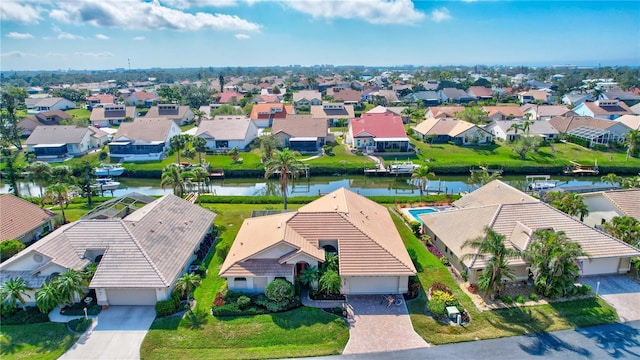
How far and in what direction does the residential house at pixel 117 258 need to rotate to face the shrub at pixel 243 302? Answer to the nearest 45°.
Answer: approximately 45° to its left

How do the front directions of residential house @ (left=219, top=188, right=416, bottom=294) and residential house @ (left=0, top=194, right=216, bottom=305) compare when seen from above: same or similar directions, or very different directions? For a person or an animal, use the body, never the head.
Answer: same or similar directions

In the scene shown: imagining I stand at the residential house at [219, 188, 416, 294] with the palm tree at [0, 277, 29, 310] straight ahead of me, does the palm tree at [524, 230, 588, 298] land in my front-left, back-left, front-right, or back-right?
back-left

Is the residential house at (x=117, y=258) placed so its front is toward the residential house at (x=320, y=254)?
no

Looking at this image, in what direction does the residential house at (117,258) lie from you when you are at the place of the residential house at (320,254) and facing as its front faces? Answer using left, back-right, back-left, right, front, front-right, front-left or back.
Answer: right

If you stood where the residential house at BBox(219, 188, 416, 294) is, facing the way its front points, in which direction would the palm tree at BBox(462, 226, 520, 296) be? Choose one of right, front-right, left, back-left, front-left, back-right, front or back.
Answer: left

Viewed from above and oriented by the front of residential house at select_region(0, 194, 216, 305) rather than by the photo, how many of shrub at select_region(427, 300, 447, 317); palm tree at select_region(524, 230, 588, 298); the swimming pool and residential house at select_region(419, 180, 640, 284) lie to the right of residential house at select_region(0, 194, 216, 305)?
0

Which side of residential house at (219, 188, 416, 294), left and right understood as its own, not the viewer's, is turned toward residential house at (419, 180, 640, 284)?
left

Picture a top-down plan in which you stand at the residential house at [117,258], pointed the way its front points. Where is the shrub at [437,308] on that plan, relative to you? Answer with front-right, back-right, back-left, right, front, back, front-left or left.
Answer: front-left

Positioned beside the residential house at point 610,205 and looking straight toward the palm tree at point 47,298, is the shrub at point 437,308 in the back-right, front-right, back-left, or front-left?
front-left

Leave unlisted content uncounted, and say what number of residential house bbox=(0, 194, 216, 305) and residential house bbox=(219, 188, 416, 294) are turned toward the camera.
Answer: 2

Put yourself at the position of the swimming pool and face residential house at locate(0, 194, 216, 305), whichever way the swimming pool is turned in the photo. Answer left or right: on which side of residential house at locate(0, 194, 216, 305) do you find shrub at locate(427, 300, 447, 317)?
left

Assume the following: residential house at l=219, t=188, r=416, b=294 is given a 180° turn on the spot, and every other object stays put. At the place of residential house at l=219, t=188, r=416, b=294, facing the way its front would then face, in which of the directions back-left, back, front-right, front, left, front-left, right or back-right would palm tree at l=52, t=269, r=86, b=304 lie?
left

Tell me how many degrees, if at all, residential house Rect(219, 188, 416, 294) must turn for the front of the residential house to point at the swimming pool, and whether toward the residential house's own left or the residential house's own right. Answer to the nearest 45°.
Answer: approximately 135° to the residential house's own left

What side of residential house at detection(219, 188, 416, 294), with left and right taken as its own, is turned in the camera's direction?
front

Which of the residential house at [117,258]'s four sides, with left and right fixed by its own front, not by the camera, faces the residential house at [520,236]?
left

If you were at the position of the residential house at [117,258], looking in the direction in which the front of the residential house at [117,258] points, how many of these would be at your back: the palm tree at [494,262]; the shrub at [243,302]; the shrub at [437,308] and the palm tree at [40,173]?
1

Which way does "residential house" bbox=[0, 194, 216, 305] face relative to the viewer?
toward the camera

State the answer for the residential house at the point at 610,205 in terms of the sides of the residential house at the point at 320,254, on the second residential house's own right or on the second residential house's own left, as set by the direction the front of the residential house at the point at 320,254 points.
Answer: on the second residential house's own left

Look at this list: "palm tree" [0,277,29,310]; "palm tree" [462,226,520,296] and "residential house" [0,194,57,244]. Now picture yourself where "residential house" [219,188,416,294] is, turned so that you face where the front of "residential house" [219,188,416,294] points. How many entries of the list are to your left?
1

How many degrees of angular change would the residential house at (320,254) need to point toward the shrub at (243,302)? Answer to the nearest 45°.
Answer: approximately 45° to its right

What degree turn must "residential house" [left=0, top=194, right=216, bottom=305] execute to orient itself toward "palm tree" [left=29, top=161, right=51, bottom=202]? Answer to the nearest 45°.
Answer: approximately 180°

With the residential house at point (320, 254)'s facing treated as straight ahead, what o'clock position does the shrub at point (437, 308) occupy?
The shrub is roughly at 10 o'clock from the residential house.
